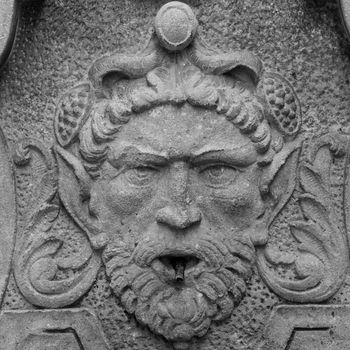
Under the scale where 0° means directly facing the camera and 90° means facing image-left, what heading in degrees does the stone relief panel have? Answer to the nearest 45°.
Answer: approximately 0°
